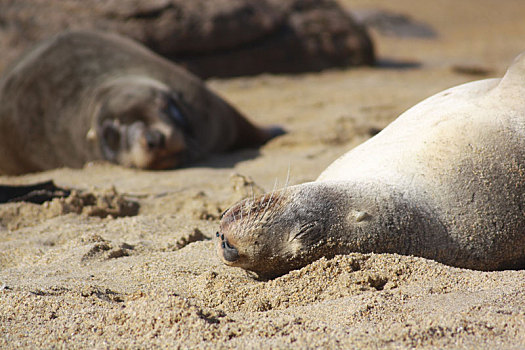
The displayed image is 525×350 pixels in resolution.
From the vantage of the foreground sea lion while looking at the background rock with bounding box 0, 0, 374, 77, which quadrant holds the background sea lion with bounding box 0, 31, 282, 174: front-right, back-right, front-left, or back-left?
front-left

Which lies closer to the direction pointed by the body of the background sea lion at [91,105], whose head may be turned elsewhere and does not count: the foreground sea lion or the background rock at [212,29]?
the foreground sea lion

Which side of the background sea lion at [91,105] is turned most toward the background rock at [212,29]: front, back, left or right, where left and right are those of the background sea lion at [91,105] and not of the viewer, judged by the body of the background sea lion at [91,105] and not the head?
left

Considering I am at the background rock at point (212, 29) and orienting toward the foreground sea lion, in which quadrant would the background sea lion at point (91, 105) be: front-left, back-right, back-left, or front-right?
front-right

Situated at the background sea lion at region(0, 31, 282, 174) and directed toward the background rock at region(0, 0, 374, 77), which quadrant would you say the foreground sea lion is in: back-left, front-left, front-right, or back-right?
back-right

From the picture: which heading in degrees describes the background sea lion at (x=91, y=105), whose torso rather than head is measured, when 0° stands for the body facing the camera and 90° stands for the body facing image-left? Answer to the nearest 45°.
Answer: approximately 315°

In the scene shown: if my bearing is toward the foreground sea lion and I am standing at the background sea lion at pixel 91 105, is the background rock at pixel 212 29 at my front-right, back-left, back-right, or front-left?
back-left
